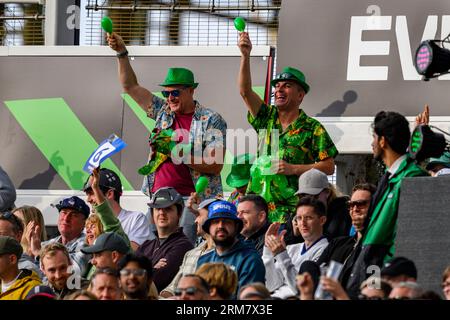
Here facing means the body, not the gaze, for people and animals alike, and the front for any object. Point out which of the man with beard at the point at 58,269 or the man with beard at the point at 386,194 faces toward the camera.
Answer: the man with beard at the point at 58,269

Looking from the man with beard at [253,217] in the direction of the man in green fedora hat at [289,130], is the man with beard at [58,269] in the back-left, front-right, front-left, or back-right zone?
back-left

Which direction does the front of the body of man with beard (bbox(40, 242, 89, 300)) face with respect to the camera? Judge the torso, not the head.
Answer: toward the camera

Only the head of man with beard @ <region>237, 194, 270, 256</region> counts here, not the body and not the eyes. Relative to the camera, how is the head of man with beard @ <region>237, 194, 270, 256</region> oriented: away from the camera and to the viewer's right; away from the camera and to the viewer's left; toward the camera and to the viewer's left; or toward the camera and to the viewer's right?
toward the camera and to the viewer's left

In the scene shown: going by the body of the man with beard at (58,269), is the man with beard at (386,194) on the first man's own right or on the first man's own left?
on the first man's own left

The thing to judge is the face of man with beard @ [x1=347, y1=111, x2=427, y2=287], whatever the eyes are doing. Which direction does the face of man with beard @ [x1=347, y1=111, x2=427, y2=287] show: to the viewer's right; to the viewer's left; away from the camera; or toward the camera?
to the viewer's left

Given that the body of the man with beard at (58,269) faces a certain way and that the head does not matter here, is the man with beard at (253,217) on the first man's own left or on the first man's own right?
on the first man's own left

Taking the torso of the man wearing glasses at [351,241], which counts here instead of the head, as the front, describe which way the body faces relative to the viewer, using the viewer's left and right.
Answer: facing the viewer and to the left of the viewer

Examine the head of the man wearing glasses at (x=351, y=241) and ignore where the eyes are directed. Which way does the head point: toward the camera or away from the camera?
toward the camera

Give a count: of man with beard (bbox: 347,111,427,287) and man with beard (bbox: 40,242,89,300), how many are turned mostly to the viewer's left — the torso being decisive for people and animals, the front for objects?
1

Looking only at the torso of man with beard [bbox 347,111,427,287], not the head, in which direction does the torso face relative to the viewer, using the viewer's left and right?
facing to the left of the viewer

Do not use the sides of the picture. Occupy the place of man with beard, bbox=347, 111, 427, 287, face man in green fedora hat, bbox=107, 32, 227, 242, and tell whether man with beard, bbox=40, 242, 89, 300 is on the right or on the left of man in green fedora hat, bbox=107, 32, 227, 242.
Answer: left
